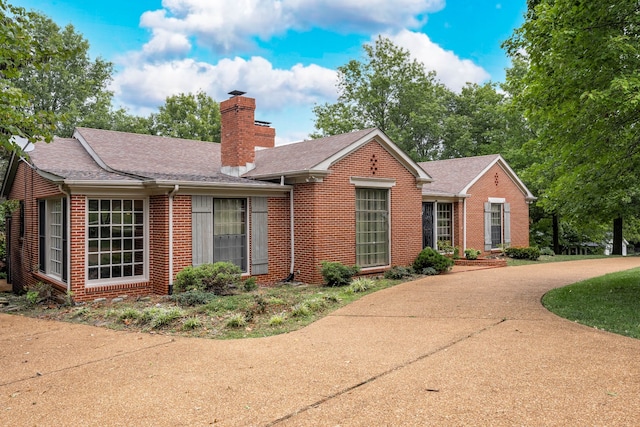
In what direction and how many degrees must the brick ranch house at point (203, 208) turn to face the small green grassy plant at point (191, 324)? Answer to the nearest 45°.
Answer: approximately 45° to its right

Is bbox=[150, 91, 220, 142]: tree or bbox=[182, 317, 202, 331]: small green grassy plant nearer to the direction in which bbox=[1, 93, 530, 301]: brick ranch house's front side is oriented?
the small green grassy plant

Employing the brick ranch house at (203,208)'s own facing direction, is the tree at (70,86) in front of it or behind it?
behind

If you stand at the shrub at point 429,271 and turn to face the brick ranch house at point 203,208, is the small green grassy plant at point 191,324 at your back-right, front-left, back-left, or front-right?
front-left

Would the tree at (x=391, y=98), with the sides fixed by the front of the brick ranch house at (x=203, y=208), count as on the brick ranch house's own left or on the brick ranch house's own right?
on the brick ranch house's own left

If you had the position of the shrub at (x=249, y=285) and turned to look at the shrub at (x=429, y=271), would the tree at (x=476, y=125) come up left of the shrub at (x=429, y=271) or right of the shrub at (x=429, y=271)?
left

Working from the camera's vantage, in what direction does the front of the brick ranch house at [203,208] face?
facing the viewer and to the right of the viewer

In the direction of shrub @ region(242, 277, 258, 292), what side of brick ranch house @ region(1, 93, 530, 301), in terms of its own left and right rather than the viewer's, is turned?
front

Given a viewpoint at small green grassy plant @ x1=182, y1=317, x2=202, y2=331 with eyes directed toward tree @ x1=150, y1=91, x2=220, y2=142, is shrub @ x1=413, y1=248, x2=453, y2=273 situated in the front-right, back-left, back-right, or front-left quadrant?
front-right

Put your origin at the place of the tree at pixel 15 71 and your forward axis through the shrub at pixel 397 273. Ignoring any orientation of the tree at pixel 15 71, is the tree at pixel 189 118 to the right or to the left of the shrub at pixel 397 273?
left

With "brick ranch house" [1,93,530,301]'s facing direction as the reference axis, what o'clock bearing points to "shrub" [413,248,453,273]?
The shrub is roughly at 10 o'clock from the brick ranch house.

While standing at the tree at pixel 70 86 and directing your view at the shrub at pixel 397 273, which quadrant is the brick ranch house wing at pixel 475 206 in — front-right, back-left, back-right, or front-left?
front-left

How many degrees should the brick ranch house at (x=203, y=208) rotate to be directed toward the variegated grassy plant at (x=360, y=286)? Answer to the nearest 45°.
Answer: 0° — it already faces it

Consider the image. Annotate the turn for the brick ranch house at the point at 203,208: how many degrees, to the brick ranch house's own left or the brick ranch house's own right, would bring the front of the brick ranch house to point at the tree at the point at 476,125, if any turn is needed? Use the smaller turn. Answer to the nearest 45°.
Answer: approximately 90° to the brick ranch house's own left

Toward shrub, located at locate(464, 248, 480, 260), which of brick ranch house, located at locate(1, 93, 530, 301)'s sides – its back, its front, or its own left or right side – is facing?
left

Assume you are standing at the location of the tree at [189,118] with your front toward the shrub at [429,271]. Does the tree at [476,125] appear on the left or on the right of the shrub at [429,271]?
left
